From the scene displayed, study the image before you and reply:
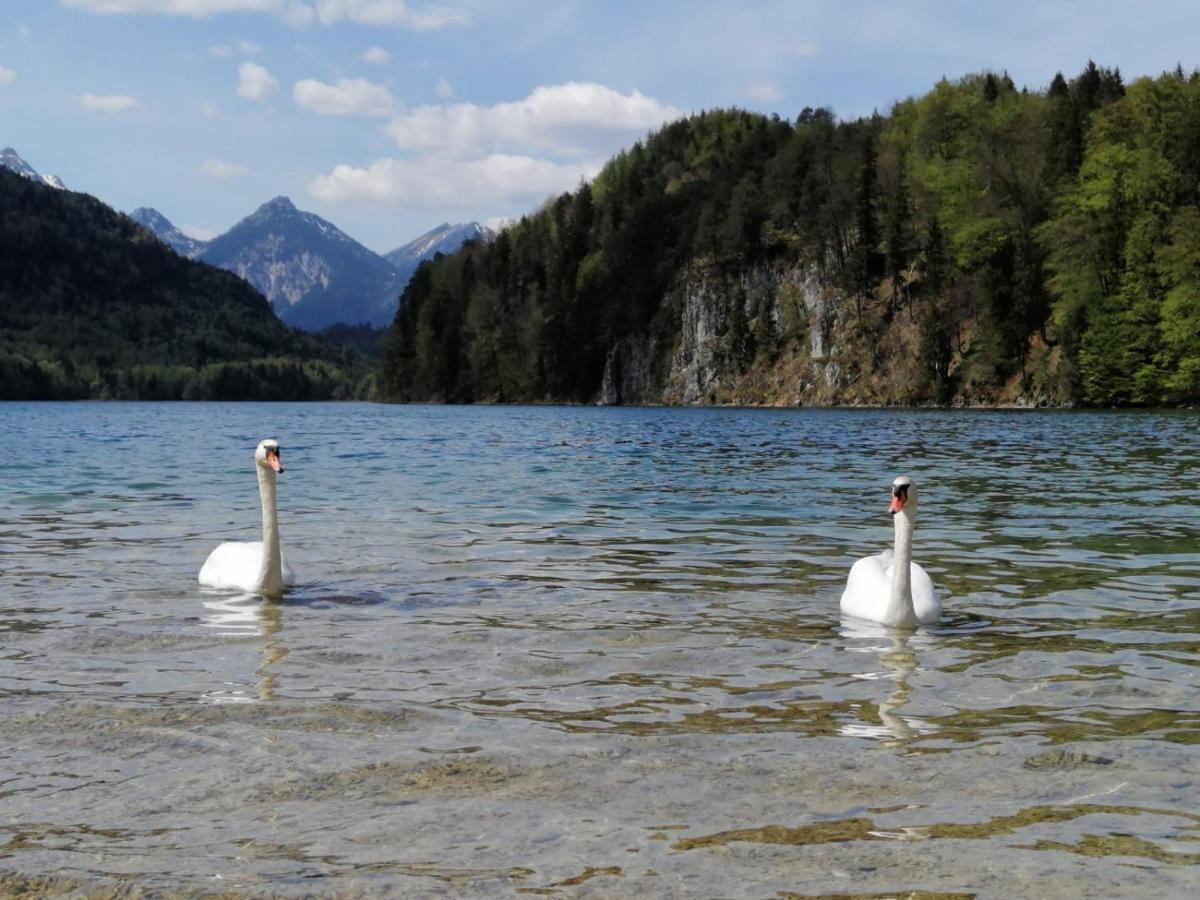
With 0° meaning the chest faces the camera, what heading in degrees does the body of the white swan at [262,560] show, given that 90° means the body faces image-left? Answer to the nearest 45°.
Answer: approximately 315°

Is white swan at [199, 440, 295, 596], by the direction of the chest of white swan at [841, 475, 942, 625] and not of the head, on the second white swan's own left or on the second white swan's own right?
on the second white swan's own right

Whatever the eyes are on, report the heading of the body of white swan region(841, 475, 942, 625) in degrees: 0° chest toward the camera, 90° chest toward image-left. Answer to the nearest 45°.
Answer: approximately 0°
